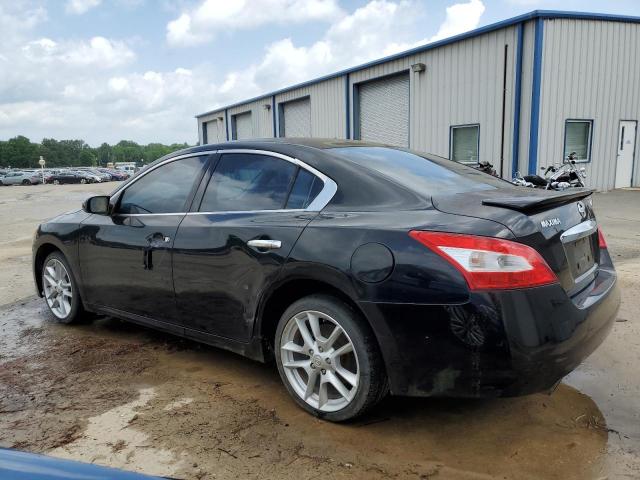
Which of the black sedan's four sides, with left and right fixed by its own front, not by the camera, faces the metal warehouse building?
right

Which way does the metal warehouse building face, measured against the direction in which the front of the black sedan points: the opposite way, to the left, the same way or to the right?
to the left

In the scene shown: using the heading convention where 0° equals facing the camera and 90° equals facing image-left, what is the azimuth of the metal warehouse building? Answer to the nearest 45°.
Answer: approximately 45°

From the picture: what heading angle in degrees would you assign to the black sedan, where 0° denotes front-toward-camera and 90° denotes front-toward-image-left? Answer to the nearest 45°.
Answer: approximately 135°

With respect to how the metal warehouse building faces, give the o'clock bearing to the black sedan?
The black sedan is roughly at 11 o'clock from the metal warehouse building.
